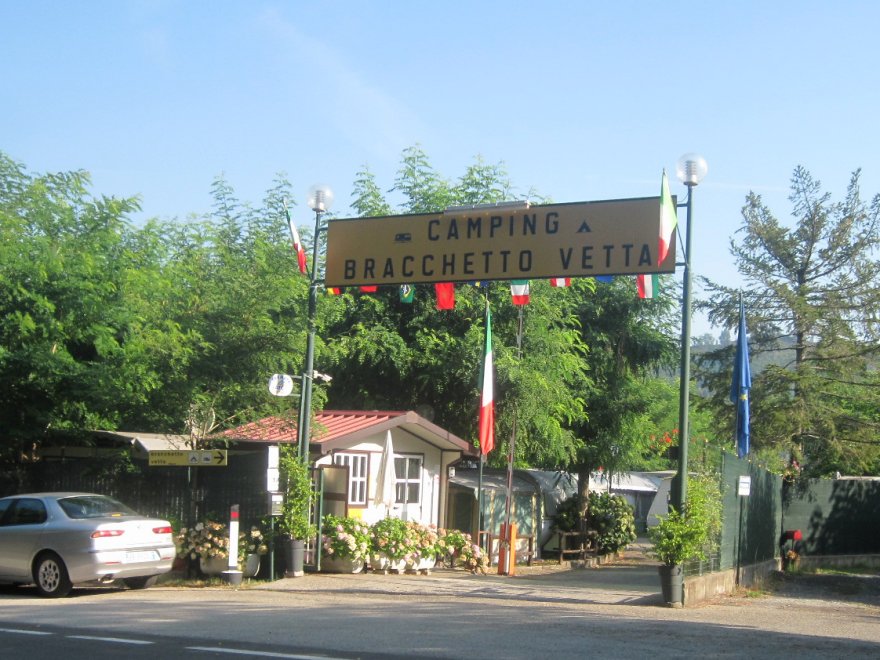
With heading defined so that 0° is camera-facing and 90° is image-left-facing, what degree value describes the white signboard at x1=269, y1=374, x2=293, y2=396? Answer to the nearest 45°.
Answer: approximately 0°

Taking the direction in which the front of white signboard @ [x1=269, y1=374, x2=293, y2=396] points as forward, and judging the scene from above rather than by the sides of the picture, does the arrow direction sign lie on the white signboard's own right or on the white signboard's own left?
on the white signboard's own right

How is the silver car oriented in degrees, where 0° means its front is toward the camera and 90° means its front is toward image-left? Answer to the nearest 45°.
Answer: approximately 135°

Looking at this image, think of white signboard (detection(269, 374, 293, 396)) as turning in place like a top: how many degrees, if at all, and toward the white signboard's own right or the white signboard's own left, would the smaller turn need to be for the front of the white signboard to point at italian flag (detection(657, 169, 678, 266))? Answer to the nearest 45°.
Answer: approximately 45° to the white signboard's own left

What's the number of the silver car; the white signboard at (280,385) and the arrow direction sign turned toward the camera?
2

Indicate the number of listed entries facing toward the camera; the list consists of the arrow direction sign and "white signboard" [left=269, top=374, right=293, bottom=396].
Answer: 2
